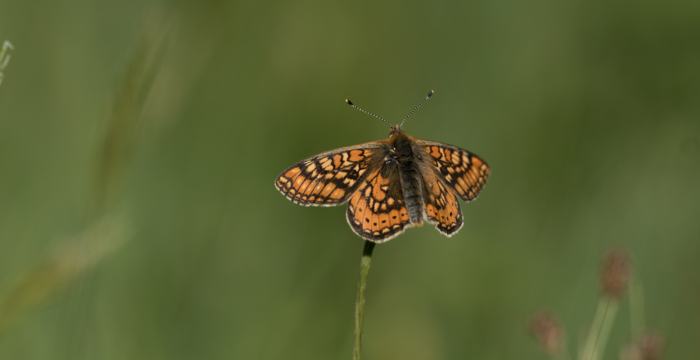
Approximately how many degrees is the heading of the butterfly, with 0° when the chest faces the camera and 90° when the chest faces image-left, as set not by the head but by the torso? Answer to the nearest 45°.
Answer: approximately 180°

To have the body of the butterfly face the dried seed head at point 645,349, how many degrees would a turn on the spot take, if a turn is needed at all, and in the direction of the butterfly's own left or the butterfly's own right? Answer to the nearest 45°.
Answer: approximately 135° to the butterfly's own right

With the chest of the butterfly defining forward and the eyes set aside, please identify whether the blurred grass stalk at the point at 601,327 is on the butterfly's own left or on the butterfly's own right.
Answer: on the butterfly's own right

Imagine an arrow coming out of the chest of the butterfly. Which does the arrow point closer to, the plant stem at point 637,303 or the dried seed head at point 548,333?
the plant stem

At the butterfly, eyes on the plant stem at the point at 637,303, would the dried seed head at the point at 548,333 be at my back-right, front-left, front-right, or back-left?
front-right
